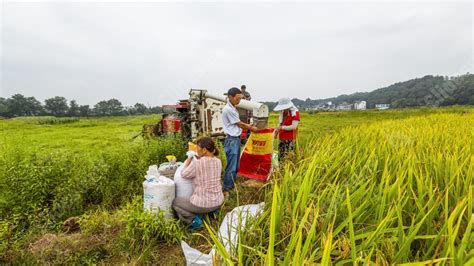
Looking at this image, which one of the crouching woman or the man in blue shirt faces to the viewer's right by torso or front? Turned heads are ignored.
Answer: the man in blue shirt

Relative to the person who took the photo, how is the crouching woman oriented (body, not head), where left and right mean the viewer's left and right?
facing away from the viewer and to the left of the viewer

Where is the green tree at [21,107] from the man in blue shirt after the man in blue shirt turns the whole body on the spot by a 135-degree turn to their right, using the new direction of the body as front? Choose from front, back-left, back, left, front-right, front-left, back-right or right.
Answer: right

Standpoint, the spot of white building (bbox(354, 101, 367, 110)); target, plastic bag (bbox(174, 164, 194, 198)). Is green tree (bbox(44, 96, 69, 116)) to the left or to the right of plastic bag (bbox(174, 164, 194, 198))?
right

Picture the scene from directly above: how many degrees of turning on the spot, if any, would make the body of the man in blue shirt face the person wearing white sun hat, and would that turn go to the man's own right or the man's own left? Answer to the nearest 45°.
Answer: approximately 45° to the man's own left

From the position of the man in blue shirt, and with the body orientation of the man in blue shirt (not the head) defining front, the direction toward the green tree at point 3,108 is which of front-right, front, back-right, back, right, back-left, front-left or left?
back-left

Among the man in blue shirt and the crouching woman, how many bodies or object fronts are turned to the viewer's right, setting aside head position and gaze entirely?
1

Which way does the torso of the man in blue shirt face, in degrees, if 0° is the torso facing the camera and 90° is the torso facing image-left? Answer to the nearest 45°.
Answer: approximately 270°

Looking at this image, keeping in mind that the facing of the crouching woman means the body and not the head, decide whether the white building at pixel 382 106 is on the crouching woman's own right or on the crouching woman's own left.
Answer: on the crouching woman's own right

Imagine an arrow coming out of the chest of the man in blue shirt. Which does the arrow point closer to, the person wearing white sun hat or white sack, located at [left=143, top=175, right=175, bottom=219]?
the person wearing white sun hat

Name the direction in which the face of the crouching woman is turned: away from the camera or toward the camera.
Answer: away from the camera
